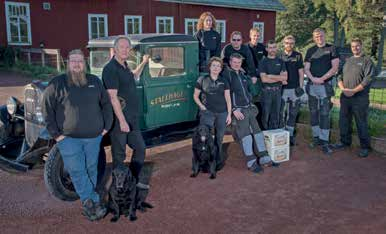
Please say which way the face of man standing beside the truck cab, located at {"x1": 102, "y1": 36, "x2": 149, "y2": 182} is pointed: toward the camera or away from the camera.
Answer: toward the camera

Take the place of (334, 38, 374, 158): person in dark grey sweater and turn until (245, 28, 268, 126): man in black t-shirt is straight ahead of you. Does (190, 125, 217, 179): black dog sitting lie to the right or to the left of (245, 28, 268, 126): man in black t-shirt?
left

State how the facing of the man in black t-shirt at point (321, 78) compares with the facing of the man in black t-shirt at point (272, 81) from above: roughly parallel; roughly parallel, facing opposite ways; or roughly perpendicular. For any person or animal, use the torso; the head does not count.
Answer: roughly parallel

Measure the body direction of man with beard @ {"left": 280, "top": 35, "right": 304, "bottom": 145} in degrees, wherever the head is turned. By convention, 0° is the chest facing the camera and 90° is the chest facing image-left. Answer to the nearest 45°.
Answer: approximately 0°

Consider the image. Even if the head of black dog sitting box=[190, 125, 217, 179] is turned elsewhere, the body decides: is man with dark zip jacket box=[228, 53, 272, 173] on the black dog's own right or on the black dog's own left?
on the black dog's own left

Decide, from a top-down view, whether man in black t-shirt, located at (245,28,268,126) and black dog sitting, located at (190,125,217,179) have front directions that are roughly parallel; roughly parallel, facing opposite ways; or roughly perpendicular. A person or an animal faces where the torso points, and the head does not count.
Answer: roughly parallel

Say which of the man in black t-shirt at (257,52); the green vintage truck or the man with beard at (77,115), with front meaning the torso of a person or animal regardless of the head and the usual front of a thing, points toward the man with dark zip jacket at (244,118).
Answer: the man in black t-shirt

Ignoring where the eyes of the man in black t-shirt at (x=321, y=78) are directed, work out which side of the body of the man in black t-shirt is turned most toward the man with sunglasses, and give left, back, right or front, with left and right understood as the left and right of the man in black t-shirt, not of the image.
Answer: right

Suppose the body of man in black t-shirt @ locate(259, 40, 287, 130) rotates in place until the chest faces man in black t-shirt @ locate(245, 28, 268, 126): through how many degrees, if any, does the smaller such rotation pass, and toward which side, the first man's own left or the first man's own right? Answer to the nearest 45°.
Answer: approximately 135° to the first man's own right

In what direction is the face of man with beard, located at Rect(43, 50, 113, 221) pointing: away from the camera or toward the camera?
toward the camera

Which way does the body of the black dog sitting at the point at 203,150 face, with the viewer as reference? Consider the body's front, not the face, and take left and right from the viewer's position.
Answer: facing the viewer

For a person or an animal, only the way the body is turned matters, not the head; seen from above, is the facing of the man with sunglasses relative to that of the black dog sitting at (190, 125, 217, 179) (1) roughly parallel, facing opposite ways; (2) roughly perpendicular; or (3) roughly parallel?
roughly parallel

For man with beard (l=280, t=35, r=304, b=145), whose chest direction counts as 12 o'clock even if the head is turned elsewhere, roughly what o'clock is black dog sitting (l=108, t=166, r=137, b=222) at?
The black dog sitting is roughly at 1 o'clock from the man with beard.

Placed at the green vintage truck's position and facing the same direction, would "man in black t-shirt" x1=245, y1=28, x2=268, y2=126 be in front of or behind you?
behind

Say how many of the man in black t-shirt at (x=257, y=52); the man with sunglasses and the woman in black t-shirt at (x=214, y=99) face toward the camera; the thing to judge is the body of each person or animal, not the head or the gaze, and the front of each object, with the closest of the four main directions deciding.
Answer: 3

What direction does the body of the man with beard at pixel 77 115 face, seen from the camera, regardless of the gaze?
toward the camera

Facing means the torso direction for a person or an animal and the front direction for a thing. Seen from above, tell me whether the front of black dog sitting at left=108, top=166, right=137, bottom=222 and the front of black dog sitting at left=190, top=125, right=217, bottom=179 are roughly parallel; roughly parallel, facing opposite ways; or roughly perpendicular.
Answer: roughly parallel
